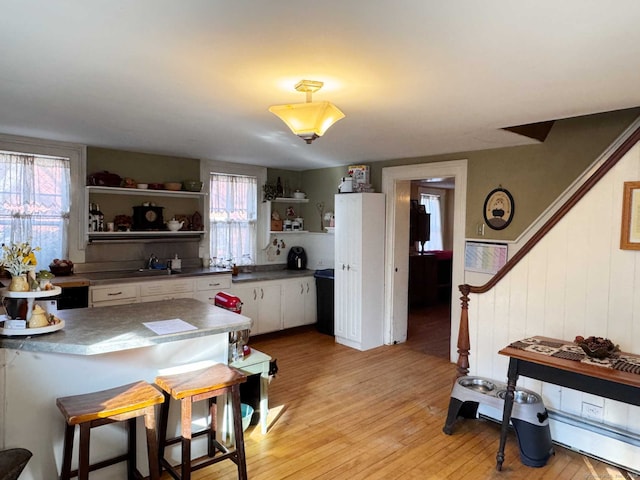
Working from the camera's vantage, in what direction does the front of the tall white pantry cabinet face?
facing the viewer and to the left of the viewer

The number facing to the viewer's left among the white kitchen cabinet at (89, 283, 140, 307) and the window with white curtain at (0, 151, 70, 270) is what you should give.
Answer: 0

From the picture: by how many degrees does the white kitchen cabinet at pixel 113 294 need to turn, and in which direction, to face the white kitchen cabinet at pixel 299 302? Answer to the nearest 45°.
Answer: approximately 45° to its left

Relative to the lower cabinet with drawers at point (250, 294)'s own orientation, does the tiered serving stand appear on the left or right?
on its right

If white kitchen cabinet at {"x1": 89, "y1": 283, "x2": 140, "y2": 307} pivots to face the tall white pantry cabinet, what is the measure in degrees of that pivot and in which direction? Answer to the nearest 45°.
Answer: approximately 45° to its left

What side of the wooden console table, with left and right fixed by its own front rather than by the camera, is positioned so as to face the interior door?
right

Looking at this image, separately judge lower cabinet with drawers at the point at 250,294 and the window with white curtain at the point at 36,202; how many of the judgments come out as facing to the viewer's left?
0

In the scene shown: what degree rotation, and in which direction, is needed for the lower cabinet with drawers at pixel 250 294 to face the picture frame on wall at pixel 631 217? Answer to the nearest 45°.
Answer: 0° — it already faces it

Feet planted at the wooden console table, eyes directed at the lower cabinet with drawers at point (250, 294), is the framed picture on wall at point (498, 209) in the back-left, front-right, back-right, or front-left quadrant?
front-right

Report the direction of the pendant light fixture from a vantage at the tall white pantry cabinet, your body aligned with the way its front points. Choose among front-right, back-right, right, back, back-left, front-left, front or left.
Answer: front-left

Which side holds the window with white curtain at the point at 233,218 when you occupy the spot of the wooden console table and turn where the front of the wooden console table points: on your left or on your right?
on your right

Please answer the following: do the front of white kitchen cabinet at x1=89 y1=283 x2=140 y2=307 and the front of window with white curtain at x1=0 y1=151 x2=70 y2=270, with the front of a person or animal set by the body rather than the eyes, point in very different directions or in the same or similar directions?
same or similar directions

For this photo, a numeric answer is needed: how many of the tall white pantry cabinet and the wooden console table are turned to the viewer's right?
0

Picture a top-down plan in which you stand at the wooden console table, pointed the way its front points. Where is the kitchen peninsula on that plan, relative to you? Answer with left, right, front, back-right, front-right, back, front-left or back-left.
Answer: front

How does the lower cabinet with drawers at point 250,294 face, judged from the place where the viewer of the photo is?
facing the viewer and to the right of the viewer
